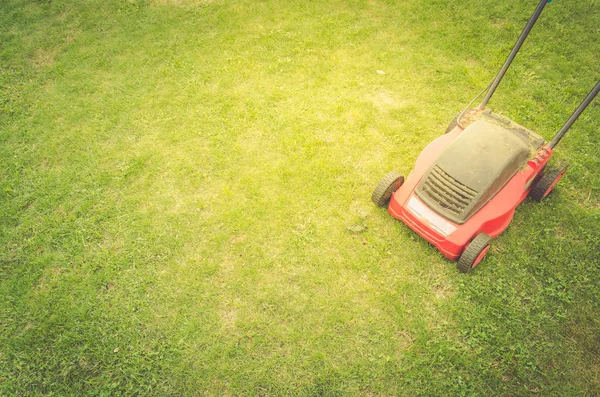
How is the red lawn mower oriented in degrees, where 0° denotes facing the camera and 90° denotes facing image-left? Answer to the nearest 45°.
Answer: approximately 45°
